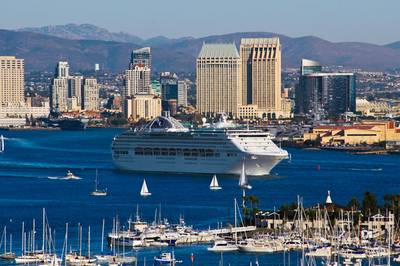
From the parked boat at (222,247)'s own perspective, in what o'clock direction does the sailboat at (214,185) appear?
The sailboat is roughly at 3 o'clock from the parked boat.

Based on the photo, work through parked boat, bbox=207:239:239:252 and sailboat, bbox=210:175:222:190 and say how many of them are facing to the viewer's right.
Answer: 1
